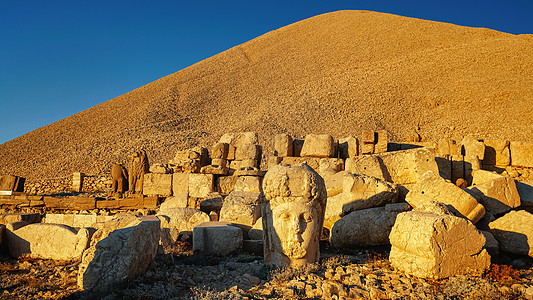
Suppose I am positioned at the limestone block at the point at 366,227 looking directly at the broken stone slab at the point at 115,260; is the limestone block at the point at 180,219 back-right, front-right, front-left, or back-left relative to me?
front-right

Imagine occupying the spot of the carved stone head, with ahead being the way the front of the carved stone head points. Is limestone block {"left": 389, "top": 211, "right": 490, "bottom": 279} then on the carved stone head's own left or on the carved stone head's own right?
on the carved stone head's own left

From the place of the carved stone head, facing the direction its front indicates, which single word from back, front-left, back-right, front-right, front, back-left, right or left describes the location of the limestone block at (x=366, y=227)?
back-left

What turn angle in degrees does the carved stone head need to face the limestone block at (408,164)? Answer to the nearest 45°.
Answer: approximately 135° to its left

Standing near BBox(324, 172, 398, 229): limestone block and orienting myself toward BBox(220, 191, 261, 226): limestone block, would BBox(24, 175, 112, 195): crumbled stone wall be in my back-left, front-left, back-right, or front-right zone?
front-right

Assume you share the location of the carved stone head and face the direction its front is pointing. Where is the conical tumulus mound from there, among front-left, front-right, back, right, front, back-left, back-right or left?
back

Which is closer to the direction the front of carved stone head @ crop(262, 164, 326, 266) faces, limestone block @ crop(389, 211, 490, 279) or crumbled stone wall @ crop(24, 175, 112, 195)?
the limestone block

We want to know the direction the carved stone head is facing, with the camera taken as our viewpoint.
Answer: facing the viewer

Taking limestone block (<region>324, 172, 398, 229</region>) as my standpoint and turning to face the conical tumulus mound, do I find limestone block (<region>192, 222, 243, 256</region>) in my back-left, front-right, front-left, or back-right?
back-left

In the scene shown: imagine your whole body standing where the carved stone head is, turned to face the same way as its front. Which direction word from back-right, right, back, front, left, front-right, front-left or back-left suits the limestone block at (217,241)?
back-right

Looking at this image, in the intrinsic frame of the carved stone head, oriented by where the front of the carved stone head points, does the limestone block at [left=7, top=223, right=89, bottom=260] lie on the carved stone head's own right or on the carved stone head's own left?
on the carved stone head's own right
